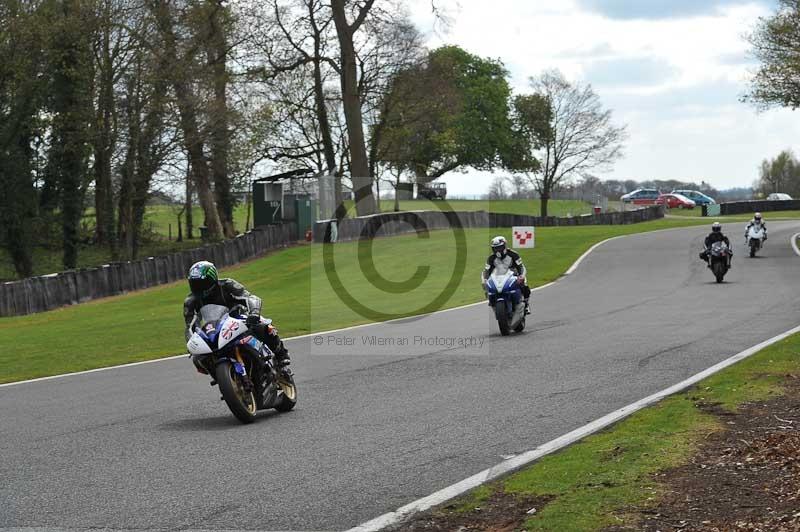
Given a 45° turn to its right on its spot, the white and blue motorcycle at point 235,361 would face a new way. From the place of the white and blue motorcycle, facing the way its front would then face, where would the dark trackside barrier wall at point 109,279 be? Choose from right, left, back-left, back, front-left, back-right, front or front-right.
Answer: right

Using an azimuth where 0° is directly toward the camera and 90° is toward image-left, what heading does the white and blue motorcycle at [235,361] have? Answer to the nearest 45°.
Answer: approximately 45°

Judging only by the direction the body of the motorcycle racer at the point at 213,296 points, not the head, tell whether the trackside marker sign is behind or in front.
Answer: behind

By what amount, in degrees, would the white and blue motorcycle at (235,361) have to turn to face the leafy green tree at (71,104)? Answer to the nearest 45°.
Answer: approximately 135° to its right

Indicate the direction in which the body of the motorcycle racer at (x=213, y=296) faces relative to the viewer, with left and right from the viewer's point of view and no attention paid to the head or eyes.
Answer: facing the viewer and to the left of the viewer

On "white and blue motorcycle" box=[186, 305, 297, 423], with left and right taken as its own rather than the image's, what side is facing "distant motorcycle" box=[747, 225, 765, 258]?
back

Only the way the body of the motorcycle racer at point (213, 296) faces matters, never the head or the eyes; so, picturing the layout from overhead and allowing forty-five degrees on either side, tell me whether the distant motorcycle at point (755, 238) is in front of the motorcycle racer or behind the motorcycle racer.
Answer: behind

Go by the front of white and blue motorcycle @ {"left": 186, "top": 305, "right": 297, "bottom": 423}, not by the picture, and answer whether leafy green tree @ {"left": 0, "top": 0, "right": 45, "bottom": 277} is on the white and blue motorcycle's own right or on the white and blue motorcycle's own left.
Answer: on the white and blue motorcycle's own right
